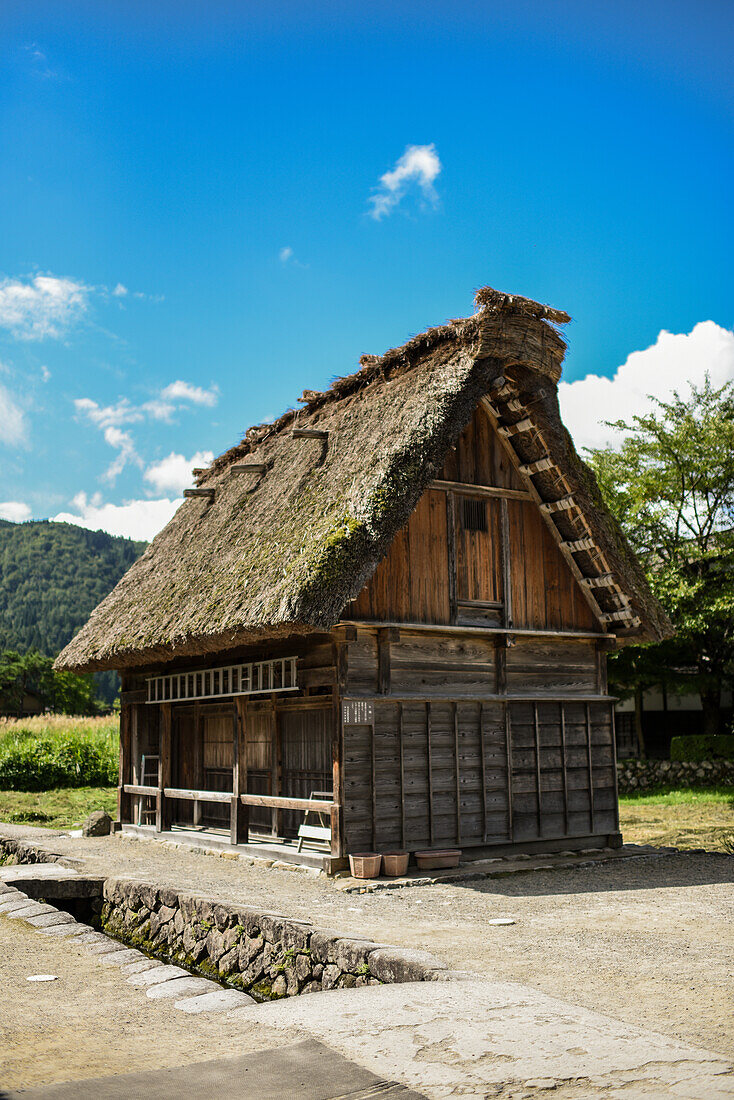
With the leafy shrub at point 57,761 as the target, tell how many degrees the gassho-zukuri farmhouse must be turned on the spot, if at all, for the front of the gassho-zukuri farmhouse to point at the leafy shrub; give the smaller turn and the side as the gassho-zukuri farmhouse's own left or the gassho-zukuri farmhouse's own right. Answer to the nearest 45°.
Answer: approximately 90° to the gassho-zukuri farmhouse's own right

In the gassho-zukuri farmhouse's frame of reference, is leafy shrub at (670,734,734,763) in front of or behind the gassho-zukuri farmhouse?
behind

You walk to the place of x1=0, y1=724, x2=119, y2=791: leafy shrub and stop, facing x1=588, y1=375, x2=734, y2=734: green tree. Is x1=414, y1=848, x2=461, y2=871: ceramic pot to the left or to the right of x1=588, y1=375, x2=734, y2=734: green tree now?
right

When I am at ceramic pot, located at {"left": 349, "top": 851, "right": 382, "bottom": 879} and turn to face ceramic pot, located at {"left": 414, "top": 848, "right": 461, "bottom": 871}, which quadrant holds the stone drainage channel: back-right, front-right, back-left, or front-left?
back-right

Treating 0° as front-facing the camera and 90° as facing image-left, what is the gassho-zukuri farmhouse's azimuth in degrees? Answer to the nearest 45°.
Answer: approximately 45°
